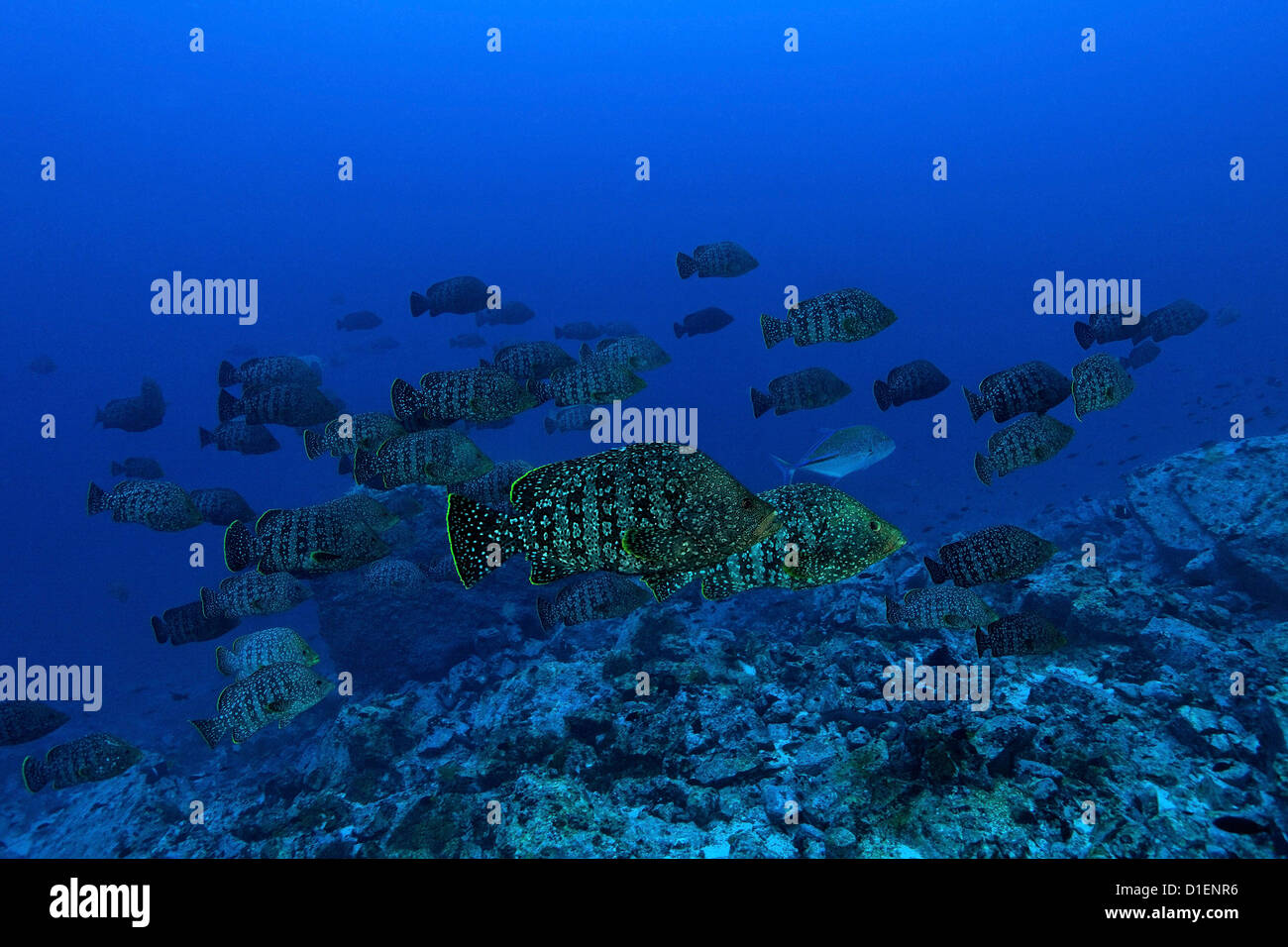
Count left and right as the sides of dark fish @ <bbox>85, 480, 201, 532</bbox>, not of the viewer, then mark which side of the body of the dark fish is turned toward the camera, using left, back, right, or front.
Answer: right

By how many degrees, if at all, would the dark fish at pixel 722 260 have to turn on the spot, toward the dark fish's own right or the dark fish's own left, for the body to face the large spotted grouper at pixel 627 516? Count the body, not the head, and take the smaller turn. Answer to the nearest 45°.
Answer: approximately 90° to the dark fish's own right

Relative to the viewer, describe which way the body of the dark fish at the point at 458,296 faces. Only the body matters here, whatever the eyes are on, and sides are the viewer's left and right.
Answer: facing to the right of the viewer

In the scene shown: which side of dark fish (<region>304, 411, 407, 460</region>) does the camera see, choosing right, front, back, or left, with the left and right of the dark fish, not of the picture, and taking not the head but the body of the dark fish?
right

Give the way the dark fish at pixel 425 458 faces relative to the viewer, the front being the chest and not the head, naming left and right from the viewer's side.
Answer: facing to the right of the viewer

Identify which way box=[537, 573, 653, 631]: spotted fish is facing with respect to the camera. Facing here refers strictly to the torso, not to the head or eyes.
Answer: to the viewer's right

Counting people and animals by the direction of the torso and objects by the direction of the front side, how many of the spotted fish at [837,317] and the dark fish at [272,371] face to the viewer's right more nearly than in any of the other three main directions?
2

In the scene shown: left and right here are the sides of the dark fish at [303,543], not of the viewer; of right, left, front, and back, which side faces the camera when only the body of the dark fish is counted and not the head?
right

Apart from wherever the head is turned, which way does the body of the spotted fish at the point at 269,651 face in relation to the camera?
to the viewer's right

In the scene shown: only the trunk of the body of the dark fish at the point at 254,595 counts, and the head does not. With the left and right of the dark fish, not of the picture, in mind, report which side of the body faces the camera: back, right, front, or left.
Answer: right

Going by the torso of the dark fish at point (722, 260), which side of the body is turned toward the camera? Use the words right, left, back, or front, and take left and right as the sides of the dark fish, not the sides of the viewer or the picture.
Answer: right

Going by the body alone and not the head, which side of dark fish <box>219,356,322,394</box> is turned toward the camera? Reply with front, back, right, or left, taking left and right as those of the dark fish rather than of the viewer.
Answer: right
